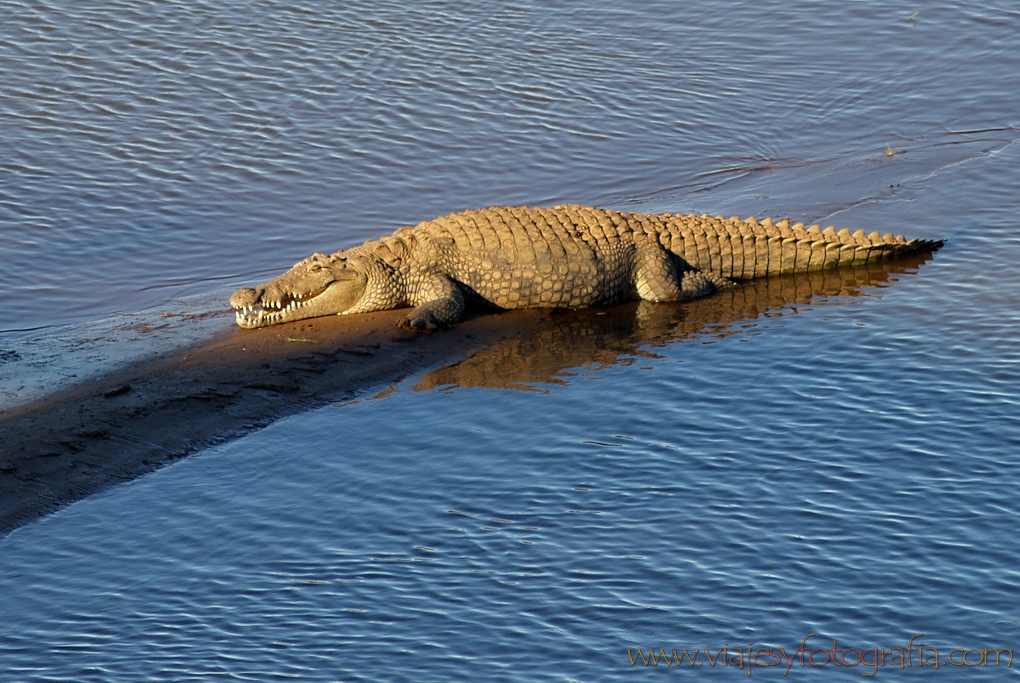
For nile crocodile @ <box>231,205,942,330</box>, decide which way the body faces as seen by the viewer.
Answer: to the viewer's left
